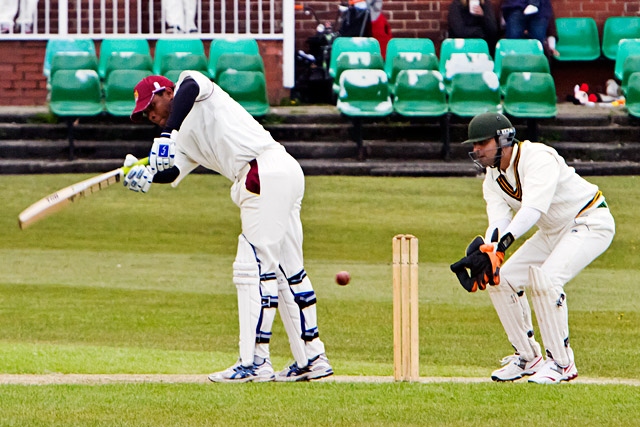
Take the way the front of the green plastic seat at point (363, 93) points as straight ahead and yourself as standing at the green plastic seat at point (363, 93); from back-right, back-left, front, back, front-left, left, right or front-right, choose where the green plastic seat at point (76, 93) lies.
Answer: right

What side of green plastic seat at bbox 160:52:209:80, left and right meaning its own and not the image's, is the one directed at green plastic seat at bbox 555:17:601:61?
left

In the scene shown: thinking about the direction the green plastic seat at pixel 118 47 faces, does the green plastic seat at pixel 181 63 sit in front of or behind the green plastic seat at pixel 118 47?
in front

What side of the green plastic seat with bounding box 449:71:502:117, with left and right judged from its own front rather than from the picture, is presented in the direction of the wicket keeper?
front

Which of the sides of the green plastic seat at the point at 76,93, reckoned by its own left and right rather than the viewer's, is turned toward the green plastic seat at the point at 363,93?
left

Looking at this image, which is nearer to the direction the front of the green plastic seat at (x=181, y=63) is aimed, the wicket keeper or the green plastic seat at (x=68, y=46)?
the wicket keeper

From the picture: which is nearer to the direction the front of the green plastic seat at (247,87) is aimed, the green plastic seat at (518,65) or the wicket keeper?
the wicket keeper

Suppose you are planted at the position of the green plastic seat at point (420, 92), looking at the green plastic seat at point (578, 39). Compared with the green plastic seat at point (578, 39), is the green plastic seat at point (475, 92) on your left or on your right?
right

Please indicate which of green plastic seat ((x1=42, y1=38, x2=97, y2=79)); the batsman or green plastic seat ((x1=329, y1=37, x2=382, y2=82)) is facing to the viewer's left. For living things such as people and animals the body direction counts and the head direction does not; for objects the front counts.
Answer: the batsman

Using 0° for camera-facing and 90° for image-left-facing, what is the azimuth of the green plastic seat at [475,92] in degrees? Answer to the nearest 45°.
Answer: approximately 0°
